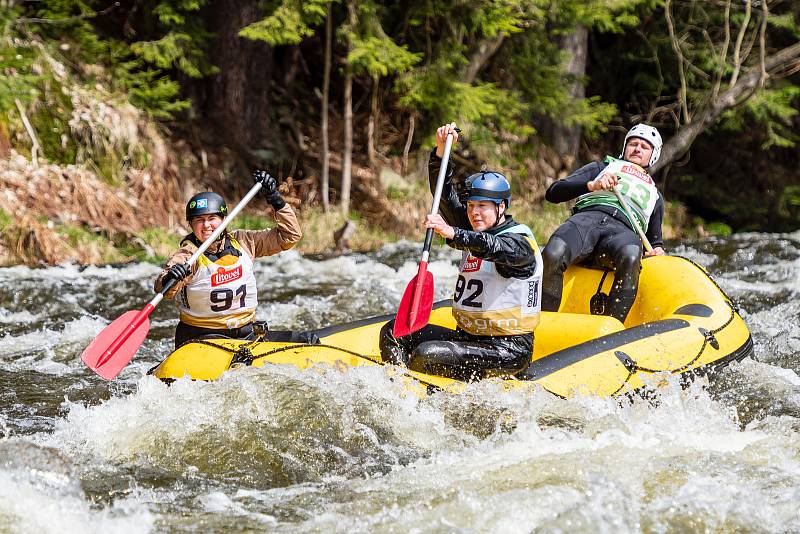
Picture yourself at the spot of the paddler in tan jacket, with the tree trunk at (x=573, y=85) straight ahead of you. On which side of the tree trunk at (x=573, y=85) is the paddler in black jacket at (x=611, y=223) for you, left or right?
right

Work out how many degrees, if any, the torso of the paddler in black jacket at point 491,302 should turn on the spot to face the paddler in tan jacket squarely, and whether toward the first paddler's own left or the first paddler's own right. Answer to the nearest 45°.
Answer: approximately 45° to the first paddler's own right

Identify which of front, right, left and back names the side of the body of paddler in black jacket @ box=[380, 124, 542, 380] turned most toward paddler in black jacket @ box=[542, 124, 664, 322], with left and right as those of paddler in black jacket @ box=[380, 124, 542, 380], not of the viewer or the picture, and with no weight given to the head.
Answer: back

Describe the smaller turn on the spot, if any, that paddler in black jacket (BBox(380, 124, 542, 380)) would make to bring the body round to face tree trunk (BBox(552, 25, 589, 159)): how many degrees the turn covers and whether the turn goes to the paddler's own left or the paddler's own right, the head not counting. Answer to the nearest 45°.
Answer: approximately 135° to the paddler's own right

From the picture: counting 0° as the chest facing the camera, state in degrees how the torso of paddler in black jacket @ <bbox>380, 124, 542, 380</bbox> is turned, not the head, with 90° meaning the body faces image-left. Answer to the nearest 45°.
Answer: approximately 45°

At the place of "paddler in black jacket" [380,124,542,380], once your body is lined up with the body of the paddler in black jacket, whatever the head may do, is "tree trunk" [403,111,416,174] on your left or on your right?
on your right
